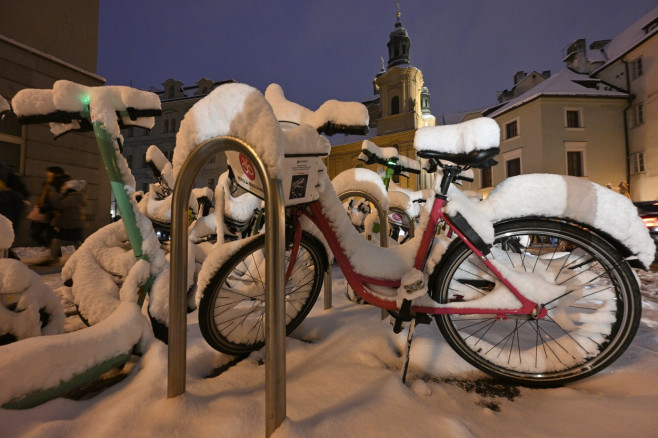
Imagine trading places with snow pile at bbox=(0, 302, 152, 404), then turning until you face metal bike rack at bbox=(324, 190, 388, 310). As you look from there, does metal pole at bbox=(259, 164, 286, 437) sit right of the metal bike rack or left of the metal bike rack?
right
